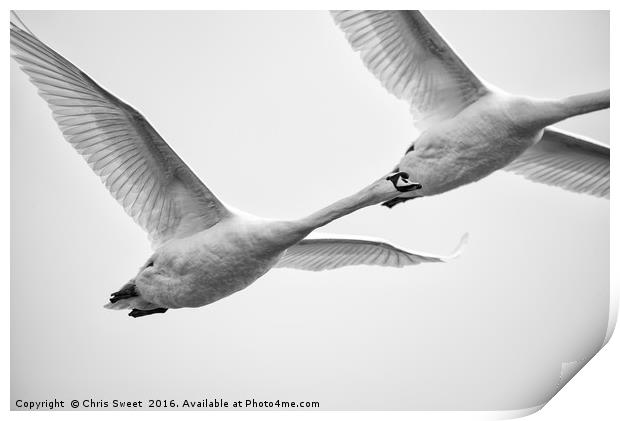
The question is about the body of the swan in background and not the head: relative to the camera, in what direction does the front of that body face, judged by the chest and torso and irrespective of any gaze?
to the viewer's right

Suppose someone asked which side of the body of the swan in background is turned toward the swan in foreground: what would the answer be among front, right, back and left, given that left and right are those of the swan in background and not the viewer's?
back
